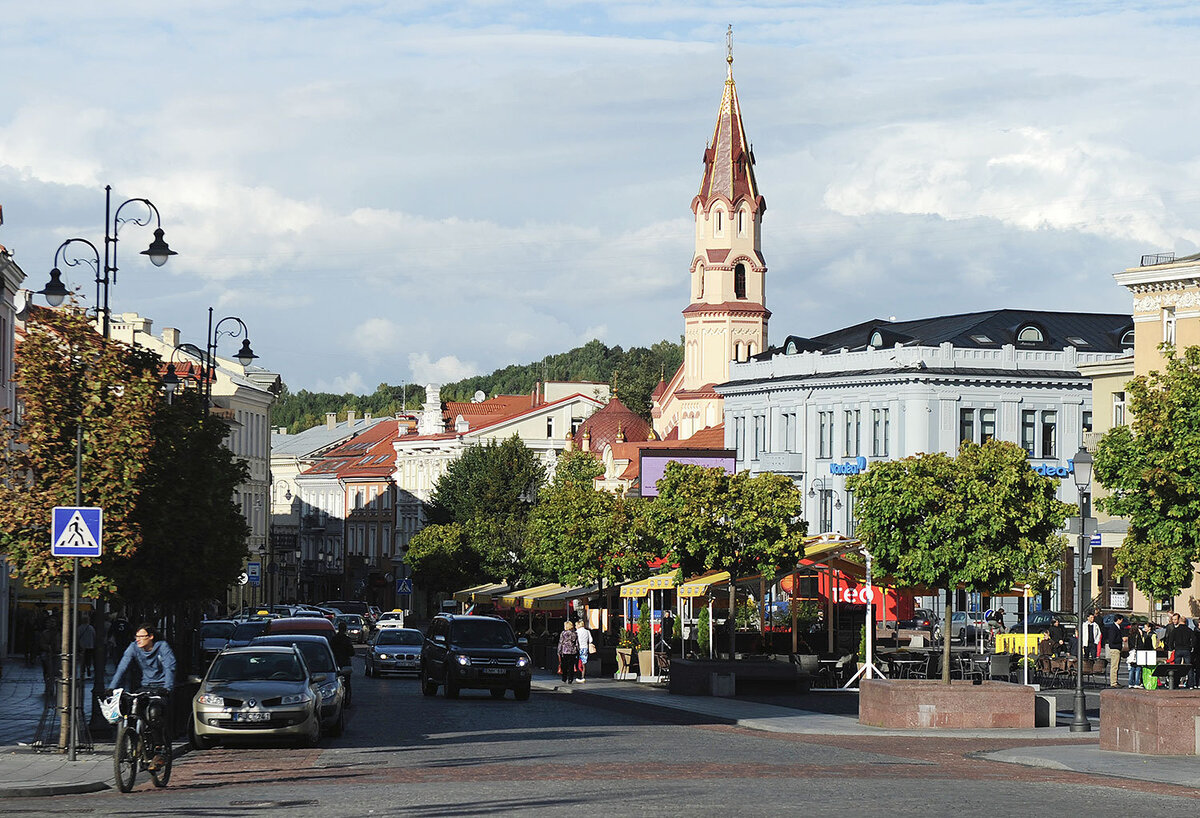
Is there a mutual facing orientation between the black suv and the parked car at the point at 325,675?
no

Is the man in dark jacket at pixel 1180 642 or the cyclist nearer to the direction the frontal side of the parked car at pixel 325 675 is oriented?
the cyclist

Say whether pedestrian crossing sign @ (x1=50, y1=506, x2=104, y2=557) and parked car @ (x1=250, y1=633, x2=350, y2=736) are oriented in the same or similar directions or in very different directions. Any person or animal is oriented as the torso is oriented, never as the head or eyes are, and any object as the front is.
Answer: same or similar directions

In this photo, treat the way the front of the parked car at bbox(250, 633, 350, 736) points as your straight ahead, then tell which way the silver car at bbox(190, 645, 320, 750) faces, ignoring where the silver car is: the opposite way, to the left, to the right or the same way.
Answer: the same way

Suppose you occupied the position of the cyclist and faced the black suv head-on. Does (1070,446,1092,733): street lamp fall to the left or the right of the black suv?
right

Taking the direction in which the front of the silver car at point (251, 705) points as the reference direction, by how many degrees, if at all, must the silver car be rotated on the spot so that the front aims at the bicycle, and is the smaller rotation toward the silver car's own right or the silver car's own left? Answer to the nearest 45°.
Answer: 0° — it already faces it

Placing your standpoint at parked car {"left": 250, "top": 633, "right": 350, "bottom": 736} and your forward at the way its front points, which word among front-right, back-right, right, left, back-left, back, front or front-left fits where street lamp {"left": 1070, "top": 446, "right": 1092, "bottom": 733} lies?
left

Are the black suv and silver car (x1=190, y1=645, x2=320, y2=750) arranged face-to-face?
no

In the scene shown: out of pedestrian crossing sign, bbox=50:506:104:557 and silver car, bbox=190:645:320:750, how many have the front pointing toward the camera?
2

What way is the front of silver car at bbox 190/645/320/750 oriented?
toward the camera

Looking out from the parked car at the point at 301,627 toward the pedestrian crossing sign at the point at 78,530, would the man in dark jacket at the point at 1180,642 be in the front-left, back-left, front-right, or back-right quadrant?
front-left

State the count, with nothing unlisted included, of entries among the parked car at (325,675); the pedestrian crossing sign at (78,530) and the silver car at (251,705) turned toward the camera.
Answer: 3

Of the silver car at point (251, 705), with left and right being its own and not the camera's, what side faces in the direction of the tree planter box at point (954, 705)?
left

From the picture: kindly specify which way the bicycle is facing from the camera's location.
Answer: facing the viewer and to the left of the viewer

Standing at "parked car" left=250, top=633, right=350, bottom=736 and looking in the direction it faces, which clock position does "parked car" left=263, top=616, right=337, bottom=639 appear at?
"parked car" left=263, top=616, right=337, bottom=639 is roughly at 6 o'clock from "parked car" left=250, top=633, right=350, bottom=736.

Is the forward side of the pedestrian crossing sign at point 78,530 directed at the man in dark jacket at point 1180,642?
no

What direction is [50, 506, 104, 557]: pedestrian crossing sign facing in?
toward the camera
